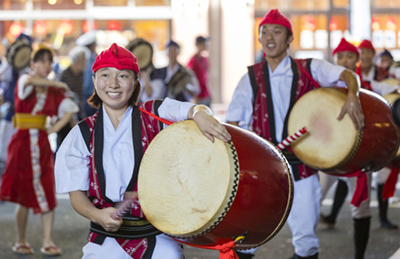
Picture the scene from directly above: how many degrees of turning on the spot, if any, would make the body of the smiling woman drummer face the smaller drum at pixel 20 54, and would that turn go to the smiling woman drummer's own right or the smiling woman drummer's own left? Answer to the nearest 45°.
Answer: approximately 180°

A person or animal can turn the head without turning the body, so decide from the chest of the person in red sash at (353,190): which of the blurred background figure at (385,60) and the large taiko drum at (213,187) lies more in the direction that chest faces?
the large taiko drum

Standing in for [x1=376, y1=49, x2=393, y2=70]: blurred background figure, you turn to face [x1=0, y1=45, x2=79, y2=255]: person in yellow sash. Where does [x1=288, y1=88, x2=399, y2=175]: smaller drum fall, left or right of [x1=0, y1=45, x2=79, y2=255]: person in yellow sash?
left

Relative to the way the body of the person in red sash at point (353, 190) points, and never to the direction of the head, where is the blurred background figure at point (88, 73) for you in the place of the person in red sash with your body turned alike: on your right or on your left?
on your right

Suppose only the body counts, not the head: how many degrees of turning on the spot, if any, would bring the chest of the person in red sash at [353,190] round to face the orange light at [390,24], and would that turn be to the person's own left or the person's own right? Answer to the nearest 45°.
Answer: approximately 135° to the person's own right

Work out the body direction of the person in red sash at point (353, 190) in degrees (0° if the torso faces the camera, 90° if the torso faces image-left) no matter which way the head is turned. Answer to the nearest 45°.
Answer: approximately 45°

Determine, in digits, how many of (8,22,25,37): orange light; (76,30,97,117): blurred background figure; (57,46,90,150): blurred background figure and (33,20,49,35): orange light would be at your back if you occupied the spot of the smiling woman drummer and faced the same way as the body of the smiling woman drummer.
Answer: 4

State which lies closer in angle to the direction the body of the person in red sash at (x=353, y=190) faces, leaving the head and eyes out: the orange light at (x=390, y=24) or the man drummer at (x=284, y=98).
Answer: the man drummer

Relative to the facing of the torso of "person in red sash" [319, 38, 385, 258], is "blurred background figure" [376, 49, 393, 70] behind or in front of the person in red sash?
behind

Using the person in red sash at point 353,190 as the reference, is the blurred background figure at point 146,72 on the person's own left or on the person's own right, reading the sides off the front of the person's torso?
on the person's own right

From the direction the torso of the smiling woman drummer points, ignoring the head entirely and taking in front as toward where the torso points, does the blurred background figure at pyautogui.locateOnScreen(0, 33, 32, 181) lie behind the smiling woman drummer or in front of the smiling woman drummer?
behind
